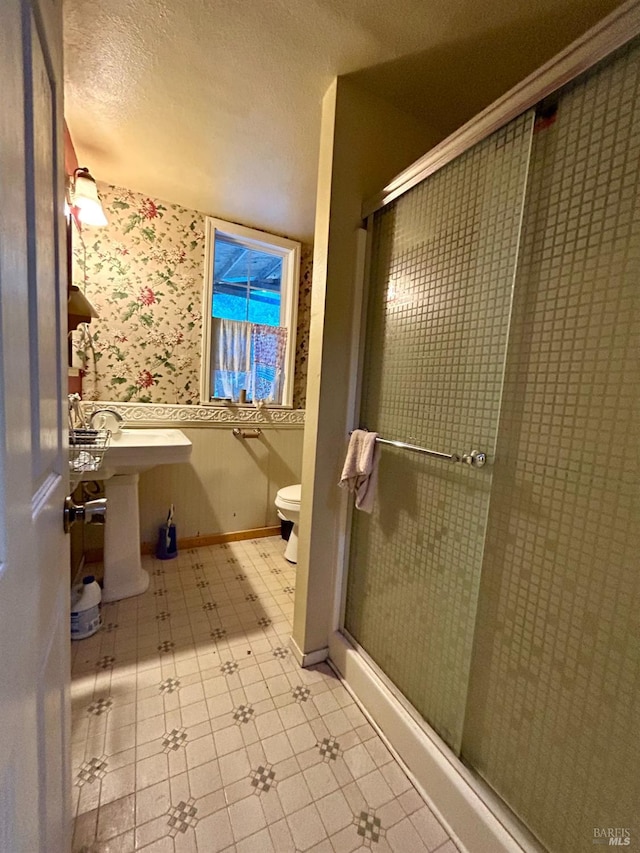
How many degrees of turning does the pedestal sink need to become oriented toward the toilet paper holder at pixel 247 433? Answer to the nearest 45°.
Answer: approximately 45° to its left

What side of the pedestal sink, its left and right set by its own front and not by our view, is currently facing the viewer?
right

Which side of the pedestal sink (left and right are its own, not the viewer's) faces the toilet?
front

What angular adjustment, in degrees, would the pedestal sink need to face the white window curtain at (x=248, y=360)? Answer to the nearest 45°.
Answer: approximately 45° to its left

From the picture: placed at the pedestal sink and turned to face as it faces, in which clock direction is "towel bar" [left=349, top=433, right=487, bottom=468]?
The towel bar is roughly at 2 o'clock from the pedestal sink.

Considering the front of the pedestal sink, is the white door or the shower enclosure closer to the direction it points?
the shower enclosure

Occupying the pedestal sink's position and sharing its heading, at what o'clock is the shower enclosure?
The shower enclosure is roughly at 2 o'clock from the pedestal sink.

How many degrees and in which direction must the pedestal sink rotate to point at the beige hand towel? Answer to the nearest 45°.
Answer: approximately 45° to its right
